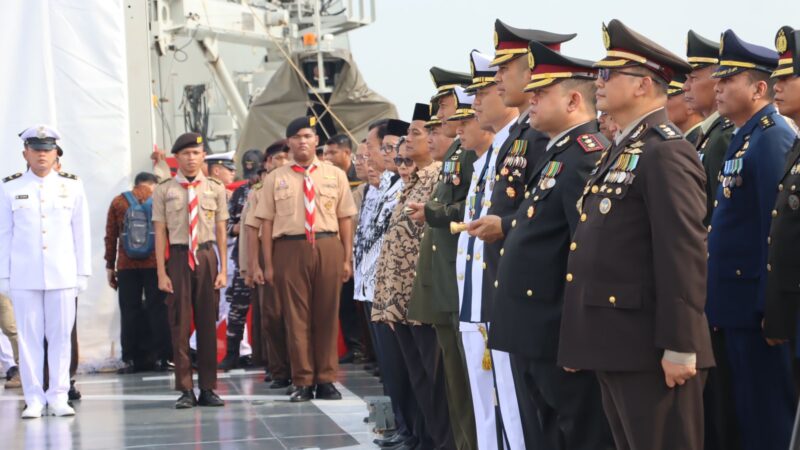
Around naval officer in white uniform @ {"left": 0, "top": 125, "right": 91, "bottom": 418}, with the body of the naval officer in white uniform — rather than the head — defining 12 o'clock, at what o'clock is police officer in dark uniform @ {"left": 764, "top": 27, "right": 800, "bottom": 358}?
The police officer in dark uniform is roughly at 11 o'clock from the naval officer in white uniform.

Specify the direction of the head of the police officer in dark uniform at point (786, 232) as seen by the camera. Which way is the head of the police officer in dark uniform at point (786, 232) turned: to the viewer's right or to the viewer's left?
to the viewer's left

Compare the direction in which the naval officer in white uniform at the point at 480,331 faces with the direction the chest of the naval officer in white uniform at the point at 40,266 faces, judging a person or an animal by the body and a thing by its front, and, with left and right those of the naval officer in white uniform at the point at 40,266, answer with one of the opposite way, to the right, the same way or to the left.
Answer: to the right

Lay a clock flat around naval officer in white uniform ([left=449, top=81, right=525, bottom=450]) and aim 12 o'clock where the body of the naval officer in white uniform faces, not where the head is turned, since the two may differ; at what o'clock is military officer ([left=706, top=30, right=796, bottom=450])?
The military officer is roughly at 8 o'clock from the naval officer in white uniform.

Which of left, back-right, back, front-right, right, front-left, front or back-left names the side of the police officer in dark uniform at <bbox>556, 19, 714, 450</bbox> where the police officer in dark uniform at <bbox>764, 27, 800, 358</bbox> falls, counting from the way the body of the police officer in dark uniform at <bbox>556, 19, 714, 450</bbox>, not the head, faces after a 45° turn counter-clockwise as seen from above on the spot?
back-left

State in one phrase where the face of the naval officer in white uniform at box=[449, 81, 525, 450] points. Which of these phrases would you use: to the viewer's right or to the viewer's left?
to the viewer's left

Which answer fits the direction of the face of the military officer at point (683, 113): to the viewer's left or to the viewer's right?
to the viewer's left

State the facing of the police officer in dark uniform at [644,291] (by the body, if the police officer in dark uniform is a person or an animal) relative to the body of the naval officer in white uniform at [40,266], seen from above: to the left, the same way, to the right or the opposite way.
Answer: to the right

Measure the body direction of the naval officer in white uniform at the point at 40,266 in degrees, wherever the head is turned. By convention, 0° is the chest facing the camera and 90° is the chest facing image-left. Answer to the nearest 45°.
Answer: approximately 0°

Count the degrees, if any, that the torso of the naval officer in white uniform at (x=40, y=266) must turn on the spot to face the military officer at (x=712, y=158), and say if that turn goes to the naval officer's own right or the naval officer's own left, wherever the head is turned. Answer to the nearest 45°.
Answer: approximately 45° to the naval officer's own left

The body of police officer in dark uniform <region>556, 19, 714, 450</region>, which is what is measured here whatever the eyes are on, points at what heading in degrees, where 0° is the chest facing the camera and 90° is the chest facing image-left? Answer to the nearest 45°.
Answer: approximately 45°

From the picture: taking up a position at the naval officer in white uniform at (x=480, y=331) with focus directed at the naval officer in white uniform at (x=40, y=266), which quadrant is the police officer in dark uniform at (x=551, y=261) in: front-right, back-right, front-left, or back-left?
back-left
